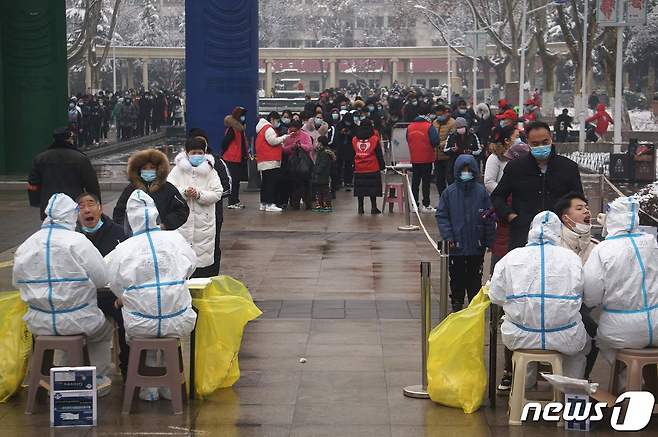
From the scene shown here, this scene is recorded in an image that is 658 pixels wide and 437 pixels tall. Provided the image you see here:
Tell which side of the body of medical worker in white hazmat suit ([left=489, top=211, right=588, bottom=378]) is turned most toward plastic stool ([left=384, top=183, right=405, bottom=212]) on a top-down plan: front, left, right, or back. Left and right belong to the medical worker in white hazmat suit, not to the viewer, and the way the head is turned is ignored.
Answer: front

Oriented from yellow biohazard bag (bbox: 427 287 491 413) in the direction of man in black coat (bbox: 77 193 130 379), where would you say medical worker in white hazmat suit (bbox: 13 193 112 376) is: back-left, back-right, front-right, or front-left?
front-left

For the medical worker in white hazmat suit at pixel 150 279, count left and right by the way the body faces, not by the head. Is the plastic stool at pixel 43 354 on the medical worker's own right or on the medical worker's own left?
on the medical worker's own left

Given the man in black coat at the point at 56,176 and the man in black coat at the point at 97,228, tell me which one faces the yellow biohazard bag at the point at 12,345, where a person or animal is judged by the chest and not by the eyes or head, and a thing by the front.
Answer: the man in black coat at the point at 97,228

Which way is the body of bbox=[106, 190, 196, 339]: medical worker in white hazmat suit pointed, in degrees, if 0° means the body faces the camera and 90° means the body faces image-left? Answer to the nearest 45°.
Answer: approximately 180°

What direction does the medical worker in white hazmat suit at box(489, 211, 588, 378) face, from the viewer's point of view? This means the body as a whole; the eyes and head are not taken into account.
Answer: away from the camera

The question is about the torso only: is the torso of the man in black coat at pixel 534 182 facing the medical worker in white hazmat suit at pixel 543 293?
yes

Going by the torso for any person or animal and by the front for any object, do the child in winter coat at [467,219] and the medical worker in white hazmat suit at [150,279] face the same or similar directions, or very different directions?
very different directions

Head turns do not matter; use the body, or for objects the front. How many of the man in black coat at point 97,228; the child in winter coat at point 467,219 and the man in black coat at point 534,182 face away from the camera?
0

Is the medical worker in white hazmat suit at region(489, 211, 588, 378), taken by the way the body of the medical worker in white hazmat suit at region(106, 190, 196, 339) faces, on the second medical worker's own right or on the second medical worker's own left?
on the second medical worker's own right

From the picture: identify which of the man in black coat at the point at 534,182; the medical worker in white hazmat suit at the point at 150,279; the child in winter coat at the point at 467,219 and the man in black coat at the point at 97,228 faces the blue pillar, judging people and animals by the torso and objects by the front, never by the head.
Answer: the medical worker in white hazmat suit

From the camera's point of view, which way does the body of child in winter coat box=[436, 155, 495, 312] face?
toward the camera

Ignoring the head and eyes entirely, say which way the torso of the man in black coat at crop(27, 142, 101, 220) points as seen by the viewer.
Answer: away from the camera

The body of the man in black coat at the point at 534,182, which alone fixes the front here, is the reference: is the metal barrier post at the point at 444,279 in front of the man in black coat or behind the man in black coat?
in front

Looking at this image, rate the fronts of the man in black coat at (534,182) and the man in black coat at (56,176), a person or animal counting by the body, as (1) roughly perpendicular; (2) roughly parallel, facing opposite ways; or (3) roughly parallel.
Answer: roughly parallel, facing opposite ways
